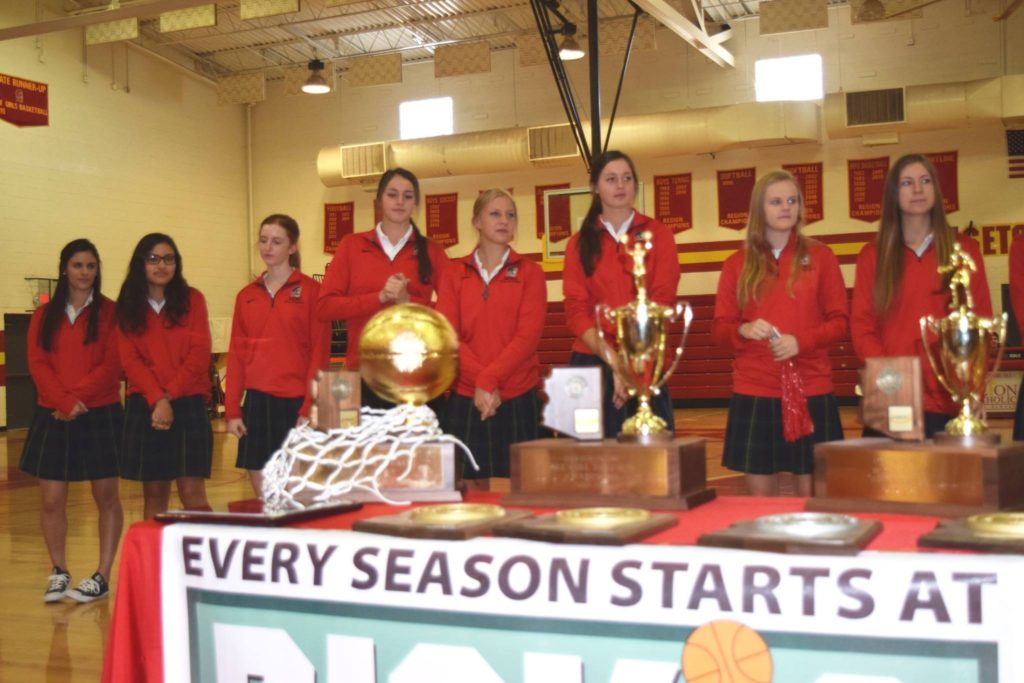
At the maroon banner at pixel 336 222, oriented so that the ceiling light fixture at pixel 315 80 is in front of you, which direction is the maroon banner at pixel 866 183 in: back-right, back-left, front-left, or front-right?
front-left

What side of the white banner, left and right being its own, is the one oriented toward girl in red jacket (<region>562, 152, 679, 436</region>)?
back

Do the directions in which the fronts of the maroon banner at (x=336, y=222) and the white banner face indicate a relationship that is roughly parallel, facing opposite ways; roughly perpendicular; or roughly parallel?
roughly parallel

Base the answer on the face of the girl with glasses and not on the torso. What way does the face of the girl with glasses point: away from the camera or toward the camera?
toward the camera

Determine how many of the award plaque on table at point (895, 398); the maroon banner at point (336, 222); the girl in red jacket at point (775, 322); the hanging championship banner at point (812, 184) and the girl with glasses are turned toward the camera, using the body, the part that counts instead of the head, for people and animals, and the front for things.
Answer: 5

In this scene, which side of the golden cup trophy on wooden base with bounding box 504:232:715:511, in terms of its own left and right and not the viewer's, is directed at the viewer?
front

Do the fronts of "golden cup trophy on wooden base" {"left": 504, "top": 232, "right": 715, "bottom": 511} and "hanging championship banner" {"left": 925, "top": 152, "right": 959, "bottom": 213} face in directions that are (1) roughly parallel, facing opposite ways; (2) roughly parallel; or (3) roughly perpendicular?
roughly parallel

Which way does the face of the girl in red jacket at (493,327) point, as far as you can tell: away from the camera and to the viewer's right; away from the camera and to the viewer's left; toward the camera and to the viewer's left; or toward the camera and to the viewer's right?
toward the camera and to the viewer's right

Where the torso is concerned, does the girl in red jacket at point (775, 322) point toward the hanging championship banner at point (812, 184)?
no

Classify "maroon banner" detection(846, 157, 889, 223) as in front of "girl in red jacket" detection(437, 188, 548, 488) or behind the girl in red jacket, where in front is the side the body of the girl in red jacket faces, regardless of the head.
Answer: behind

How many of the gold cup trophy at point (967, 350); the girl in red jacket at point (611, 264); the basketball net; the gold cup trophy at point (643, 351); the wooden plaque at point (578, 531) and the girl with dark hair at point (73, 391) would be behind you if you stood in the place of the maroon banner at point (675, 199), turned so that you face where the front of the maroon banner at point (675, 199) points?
0

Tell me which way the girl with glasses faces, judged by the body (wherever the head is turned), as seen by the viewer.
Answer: toward the camera

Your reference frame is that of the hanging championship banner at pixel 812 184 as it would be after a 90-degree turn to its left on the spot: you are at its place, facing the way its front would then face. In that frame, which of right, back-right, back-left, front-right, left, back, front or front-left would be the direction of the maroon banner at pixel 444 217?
back

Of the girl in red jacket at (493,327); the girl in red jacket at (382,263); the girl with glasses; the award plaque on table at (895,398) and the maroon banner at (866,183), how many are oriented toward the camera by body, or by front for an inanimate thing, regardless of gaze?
5

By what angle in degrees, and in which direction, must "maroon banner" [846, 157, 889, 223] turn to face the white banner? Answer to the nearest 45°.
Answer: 0° — it already faces it

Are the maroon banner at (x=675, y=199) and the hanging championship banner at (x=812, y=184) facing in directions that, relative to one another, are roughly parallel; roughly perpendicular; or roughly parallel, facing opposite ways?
roughly parallel

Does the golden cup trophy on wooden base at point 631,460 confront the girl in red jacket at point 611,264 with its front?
no

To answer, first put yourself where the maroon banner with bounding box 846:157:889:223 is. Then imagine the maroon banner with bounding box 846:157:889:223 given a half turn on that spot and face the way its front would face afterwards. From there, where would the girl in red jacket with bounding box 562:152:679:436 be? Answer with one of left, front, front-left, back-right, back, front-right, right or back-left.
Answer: back

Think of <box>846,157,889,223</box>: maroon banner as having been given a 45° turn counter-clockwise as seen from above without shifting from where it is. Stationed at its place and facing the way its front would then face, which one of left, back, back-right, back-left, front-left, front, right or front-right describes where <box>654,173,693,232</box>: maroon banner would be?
back-right

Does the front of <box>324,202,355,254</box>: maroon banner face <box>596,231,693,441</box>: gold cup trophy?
yes

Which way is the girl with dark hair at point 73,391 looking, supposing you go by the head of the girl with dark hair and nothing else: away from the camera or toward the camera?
toward the camera
